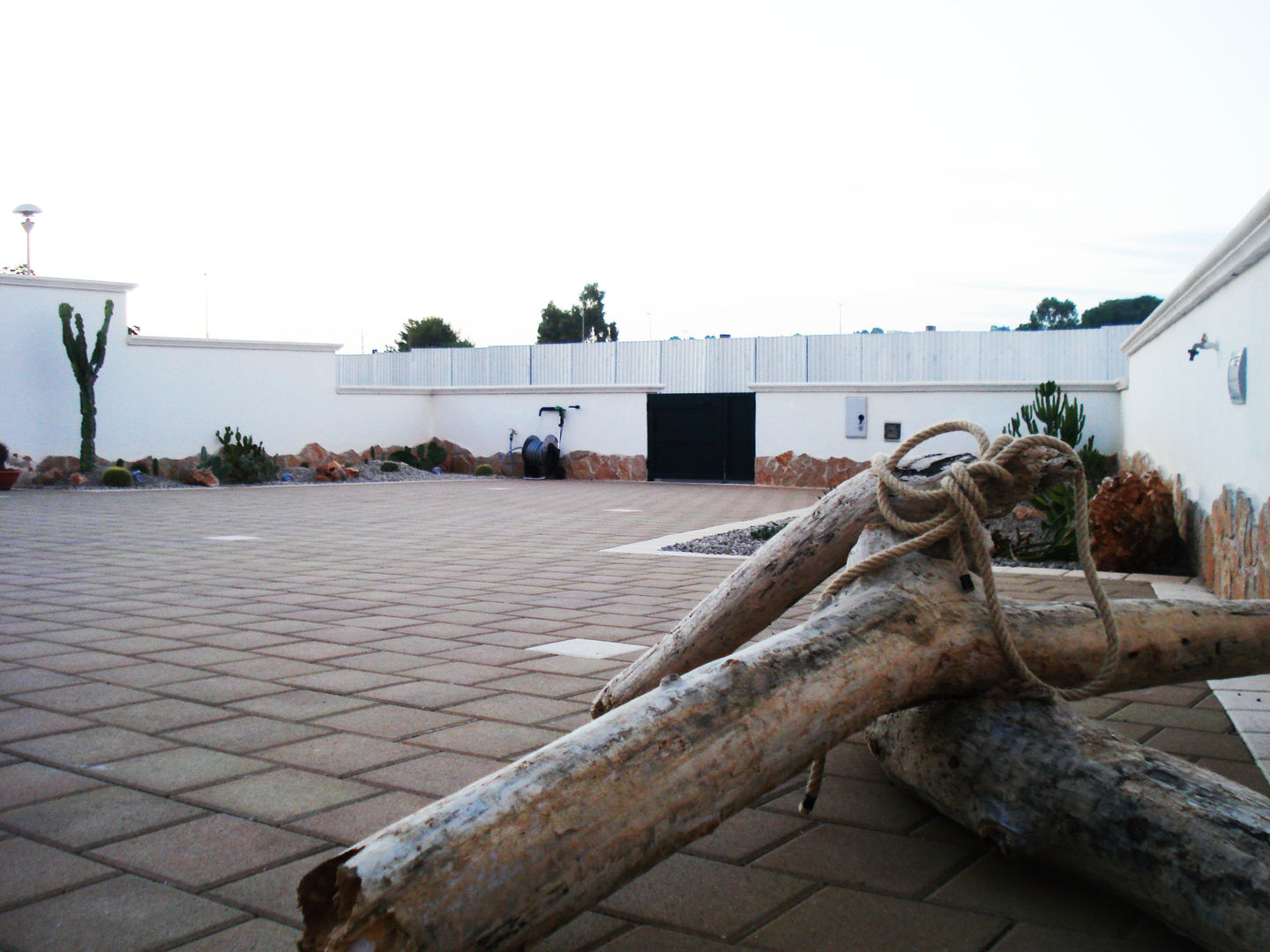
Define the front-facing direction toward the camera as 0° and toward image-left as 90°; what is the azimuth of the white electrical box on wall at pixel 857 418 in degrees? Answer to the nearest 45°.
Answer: approximately 0°

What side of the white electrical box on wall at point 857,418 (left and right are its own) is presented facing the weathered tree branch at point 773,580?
front

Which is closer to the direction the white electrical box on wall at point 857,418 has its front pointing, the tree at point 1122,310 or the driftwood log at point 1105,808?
the driftwood log

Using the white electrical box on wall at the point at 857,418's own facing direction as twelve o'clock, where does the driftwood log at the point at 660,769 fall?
The driftwood log is roughly at 12 o'clock from the white electrical box on wall.

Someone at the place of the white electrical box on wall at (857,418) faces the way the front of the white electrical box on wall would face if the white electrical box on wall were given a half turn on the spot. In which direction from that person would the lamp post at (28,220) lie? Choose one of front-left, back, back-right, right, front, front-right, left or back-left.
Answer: left

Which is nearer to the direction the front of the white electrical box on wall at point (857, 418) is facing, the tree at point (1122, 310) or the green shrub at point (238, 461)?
the green shrub

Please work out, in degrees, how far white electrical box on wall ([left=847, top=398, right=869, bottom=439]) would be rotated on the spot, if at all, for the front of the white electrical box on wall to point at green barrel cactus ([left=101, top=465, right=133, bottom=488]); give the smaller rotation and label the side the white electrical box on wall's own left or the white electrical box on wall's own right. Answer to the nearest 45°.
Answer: approximately 90° to the white electrical box on wall's own right

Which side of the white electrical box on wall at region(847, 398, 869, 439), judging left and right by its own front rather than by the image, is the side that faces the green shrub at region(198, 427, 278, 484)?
right

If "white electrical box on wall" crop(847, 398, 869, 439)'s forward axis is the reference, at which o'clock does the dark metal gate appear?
The dark metal gate is roughly at 4 o'clock from the white electrical box on wall.

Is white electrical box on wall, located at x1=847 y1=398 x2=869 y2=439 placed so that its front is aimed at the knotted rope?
yes

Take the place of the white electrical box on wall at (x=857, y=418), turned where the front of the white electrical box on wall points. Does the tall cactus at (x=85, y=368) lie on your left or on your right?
on your right

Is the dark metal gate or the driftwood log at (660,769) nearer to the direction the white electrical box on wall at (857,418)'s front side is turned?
the driftwood log

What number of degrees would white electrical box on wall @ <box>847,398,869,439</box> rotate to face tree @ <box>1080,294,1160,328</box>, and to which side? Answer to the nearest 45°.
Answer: approximately 180°
